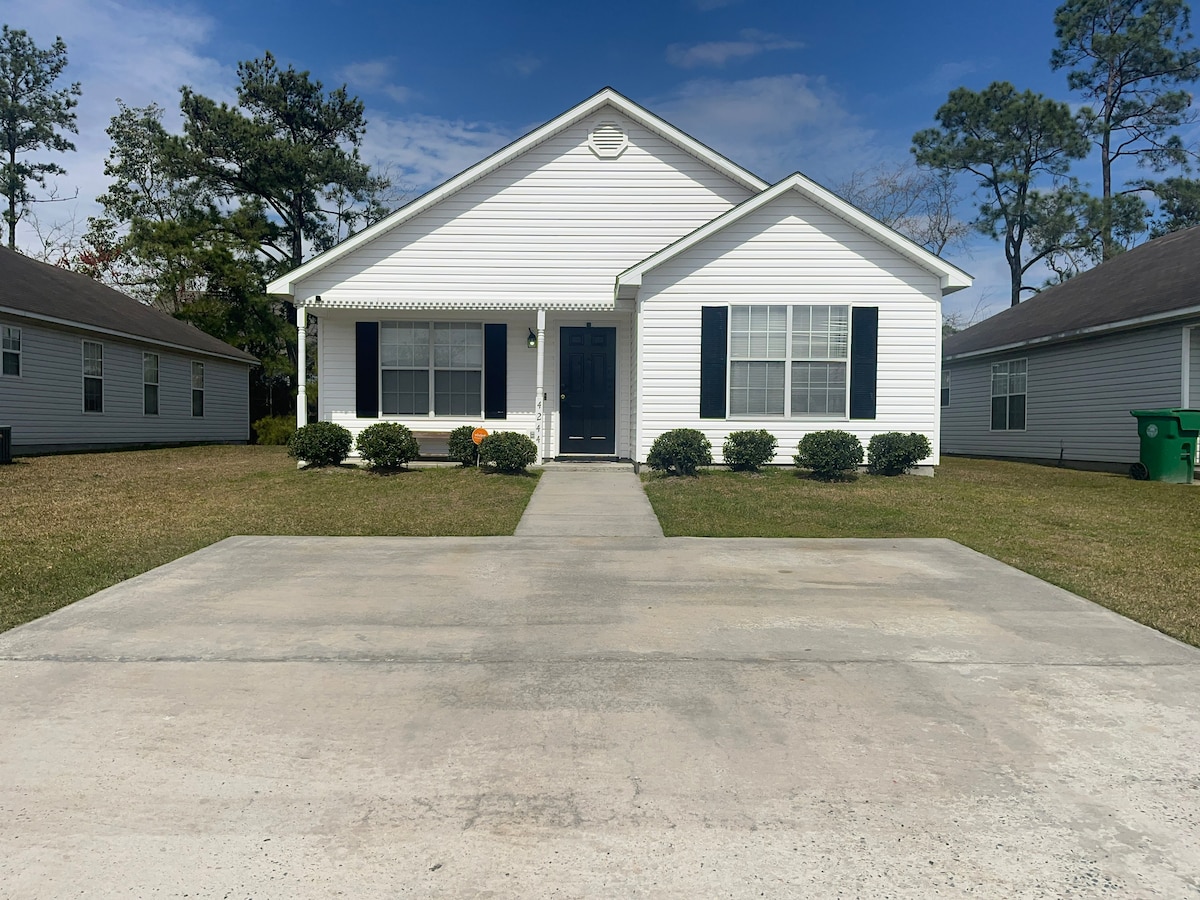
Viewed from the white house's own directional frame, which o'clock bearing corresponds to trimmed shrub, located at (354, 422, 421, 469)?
The trimmed shrub is roughly at 2 o'clock from the white house.

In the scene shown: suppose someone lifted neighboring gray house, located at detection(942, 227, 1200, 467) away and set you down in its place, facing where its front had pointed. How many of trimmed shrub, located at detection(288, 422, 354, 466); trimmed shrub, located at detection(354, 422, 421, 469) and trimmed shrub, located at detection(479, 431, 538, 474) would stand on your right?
3

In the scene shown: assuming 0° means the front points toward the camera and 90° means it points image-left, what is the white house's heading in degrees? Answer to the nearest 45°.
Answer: approximately 0°

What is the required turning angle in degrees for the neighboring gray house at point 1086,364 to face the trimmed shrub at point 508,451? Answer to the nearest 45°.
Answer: approximately 90° to its right

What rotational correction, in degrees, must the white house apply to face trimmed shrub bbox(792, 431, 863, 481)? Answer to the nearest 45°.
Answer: approximately 45° to its left

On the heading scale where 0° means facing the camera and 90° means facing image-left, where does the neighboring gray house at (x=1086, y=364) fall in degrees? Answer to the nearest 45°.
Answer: approximately 315°

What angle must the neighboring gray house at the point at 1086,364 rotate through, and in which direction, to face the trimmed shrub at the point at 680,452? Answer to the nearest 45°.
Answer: approximately 90° to its right

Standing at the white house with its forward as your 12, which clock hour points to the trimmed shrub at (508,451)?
The trimmed shrub is roughly at 1 o'clock from the white house.

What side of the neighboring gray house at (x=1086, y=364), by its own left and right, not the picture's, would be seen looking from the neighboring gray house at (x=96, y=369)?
right
